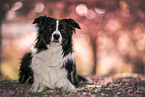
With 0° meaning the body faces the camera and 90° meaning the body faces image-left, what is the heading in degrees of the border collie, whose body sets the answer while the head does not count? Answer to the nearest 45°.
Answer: approximately 0°
